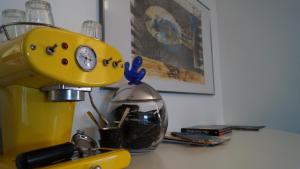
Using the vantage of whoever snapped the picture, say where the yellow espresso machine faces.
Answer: facing the viewer and to the right of the viewer

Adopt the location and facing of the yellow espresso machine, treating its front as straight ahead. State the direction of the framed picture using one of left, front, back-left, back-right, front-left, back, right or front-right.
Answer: left
